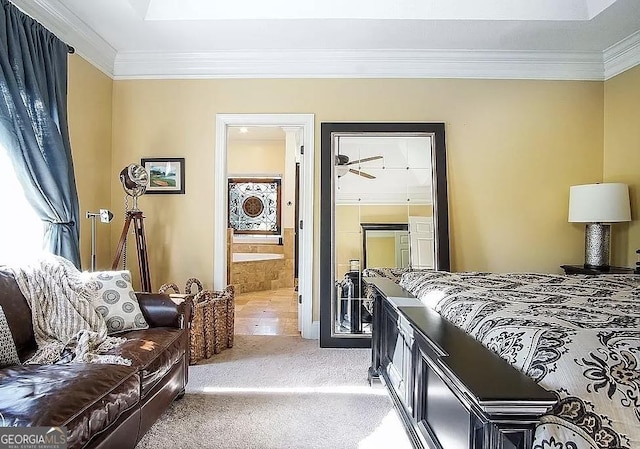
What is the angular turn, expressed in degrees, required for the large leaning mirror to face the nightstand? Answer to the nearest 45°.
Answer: approximately 90° to its left

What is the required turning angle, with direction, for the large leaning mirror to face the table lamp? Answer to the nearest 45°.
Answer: approximately 90° to its left

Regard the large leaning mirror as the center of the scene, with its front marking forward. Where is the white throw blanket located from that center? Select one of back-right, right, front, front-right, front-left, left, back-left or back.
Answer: front-right

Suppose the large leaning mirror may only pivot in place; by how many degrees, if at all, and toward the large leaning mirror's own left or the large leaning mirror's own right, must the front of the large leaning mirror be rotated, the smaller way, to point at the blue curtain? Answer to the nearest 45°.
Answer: approximately 45° to the large leaning mirror's own right

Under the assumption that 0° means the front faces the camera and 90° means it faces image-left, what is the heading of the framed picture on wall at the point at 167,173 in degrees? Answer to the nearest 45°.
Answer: approximately 0°

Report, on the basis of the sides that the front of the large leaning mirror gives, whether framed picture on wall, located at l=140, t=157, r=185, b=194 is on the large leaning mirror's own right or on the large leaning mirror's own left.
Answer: on the large leaning mirror's own right

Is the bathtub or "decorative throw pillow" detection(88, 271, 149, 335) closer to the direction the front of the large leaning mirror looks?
the decorative throw pillow

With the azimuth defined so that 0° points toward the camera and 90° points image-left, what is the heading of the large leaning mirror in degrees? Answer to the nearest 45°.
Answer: approximately 0°

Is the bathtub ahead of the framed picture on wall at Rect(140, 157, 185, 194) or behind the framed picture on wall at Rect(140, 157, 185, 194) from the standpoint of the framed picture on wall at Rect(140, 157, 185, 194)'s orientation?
behind

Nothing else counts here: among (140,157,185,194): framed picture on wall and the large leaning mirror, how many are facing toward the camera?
2

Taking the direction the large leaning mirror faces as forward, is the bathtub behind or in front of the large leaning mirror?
behind
